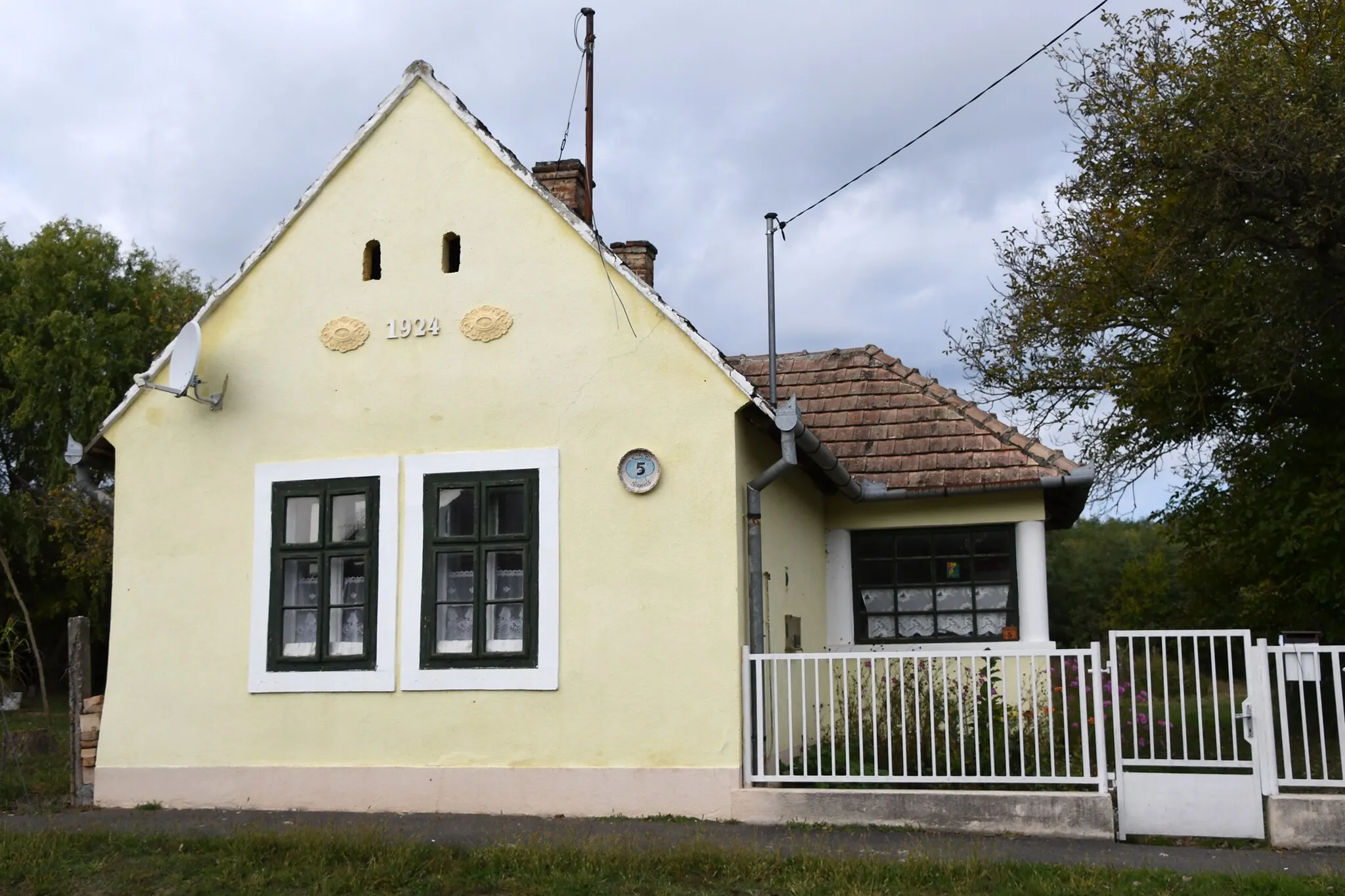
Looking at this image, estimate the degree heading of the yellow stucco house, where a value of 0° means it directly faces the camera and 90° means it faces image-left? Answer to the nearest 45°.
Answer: approximately 0°

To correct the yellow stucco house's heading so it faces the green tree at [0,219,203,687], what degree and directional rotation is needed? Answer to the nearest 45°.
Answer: approximately 135° to its right

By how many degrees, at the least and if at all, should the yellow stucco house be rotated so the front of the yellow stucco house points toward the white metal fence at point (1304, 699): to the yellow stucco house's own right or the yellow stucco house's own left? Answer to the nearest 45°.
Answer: approximately 90° to the yellow stucco house's own left

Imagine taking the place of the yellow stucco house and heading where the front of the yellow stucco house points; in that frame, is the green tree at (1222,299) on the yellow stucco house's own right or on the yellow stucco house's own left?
on the yellow stucco house's own left

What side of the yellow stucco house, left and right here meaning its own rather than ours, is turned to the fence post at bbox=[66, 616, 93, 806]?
right

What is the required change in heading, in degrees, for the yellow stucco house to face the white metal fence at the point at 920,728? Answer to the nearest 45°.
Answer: approximately 90° to its left

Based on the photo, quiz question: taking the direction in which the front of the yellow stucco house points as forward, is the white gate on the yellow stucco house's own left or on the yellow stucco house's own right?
on the yellow stucco house's own left
